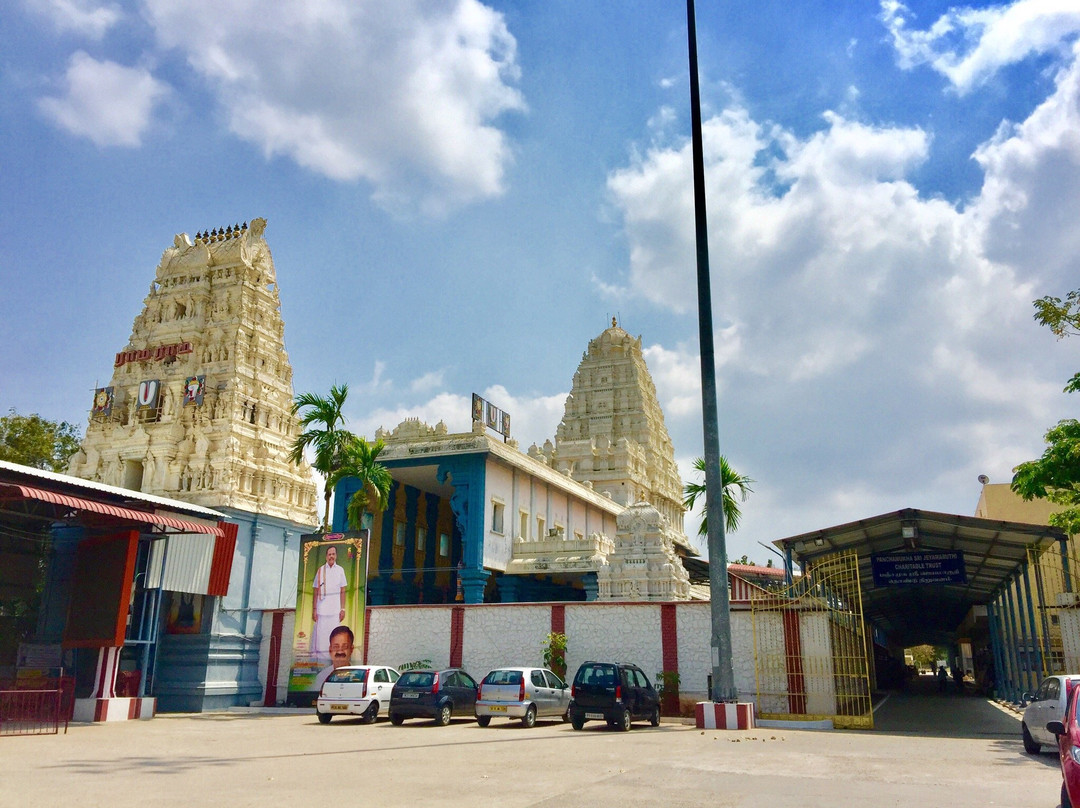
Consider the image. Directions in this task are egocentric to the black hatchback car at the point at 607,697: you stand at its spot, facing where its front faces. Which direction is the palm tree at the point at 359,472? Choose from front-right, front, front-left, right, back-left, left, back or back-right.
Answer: left

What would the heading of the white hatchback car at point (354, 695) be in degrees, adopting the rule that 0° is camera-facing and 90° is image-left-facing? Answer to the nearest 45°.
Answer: approximately 225°

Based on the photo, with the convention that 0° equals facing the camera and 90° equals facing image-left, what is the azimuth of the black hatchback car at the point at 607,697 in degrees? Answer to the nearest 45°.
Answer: approximately 225°

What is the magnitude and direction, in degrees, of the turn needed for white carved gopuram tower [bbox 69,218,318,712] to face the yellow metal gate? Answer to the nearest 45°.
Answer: approximately 90° to its left

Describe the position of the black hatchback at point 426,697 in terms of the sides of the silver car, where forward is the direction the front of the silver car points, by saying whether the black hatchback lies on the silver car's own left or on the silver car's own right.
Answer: on the silver car's own left

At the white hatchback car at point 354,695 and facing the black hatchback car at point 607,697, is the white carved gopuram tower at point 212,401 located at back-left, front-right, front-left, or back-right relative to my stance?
back-left

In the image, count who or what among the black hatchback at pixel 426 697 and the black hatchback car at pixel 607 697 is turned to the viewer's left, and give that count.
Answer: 0

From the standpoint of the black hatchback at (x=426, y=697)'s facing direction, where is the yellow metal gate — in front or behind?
in front

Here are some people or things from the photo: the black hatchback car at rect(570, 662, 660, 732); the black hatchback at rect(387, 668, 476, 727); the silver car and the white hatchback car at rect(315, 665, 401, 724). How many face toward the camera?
0

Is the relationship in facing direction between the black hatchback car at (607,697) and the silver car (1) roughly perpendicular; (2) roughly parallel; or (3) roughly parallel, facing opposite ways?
roughly parallel

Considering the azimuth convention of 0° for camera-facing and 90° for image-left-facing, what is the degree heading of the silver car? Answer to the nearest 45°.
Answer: approximately 225°

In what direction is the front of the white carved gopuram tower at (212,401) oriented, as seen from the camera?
facing the viewer and to the left of the viewer

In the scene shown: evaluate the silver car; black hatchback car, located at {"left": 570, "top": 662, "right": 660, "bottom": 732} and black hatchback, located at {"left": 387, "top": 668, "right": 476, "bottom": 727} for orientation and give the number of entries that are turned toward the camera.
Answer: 0

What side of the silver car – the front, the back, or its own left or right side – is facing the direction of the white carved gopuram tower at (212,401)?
left

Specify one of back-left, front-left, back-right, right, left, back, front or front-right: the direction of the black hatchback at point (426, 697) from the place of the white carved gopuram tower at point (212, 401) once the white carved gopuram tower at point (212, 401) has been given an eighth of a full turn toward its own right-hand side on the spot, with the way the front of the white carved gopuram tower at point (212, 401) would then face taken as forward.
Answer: left

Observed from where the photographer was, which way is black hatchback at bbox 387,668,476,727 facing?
facing away from the viewer and to the right of the viewer

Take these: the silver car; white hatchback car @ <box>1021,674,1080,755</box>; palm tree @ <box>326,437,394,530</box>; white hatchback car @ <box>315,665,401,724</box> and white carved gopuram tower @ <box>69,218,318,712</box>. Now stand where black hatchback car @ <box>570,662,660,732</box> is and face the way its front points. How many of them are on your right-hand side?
1
